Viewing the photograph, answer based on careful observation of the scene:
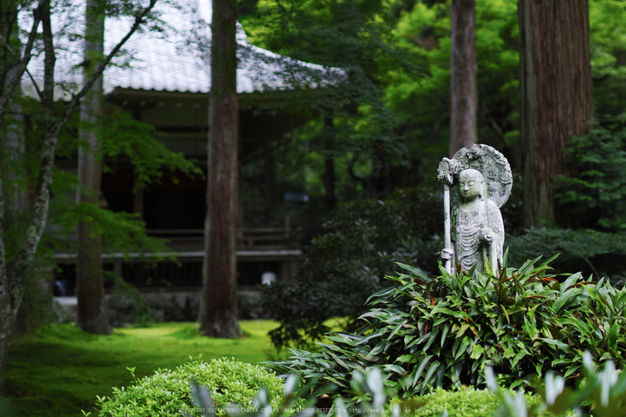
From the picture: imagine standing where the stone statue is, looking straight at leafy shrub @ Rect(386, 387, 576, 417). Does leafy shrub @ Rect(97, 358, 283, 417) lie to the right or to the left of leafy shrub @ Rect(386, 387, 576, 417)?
right

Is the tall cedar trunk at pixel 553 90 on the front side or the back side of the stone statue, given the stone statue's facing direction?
on the back side

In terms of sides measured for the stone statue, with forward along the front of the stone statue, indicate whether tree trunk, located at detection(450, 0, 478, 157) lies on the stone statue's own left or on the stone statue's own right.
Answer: on the stone statue's own right

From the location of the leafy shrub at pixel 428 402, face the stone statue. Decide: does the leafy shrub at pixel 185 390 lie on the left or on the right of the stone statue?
left

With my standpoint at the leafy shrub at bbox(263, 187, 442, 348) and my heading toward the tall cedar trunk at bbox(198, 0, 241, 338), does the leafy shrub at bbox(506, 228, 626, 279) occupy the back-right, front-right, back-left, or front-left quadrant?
back-right

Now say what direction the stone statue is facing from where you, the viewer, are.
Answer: facing the viewer and to the left of the viewer

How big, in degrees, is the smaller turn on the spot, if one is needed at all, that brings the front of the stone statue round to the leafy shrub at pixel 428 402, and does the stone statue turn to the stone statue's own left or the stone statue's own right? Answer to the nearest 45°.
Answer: approximately 45° to the stone statue's own left

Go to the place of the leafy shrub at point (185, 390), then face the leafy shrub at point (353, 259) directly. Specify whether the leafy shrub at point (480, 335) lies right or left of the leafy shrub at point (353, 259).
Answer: right

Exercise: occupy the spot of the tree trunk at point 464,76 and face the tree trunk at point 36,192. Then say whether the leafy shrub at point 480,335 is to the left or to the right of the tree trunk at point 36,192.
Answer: left

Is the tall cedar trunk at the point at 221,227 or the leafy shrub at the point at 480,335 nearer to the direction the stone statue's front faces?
the leafy shrub

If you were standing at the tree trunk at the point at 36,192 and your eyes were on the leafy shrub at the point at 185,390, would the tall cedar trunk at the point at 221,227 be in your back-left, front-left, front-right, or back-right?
back-left

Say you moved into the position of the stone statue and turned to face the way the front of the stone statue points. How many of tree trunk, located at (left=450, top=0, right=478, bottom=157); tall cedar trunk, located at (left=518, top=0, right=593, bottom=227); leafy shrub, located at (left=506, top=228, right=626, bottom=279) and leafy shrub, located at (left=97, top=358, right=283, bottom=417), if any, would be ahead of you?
1

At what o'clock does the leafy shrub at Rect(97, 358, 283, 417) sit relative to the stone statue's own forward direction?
The leafy shrub is roughly at 12 o'clock from the stone statue.

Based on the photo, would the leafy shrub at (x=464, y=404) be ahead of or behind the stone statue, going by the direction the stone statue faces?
ahead
